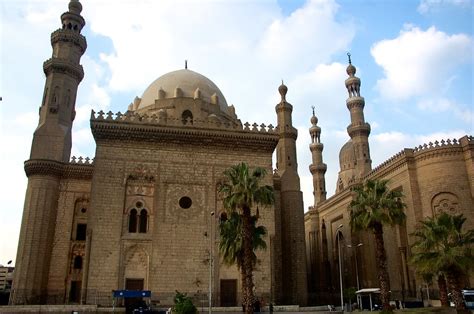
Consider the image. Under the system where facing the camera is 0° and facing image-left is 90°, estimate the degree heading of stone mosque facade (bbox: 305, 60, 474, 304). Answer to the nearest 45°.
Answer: approximately 45°

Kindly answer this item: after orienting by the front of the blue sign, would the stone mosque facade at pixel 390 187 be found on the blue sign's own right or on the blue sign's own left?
on the blue sign's own left

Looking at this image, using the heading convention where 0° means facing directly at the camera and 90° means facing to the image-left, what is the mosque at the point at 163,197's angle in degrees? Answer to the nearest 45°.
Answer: approximately 0°

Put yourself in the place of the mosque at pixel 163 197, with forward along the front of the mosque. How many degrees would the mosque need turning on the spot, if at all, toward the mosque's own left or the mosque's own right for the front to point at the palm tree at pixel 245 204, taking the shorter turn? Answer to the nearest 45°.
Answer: approximately 45° to the mosque's own left

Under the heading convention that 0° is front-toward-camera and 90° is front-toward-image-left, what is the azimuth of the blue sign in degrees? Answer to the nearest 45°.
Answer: approximately 0°

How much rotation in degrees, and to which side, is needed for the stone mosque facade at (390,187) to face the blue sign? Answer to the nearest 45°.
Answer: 0° — it already faces it

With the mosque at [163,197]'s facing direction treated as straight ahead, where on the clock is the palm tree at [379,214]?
The palm tree is roughly at 10 o'clock from the mosque.

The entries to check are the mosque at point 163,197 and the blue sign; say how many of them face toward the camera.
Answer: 2

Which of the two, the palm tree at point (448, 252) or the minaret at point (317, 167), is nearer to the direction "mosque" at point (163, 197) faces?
the palm tree

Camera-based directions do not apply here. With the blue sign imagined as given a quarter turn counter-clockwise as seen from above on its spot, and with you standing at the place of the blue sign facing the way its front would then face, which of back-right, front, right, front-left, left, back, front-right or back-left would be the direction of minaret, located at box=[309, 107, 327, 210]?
front-left

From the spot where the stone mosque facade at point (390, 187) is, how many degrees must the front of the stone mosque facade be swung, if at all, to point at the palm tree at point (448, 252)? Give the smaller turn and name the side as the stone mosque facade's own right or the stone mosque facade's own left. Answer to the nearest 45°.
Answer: approximately 45° to the stone mosque facade's own left
